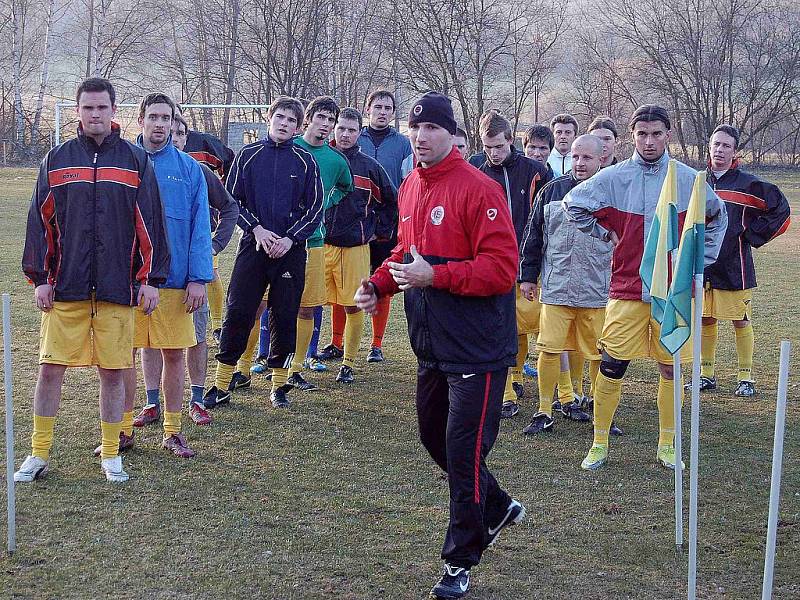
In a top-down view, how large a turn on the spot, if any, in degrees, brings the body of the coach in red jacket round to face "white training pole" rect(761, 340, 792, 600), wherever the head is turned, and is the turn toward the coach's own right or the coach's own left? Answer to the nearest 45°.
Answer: approximately 90° to the coach's own left

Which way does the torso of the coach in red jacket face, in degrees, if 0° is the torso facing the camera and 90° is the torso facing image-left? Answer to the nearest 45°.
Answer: approximately 45°

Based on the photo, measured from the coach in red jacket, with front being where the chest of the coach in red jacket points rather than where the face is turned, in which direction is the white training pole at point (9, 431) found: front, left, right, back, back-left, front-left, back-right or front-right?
front-right

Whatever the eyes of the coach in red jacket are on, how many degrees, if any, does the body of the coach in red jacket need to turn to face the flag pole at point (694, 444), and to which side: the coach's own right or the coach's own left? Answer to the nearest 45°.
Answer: approximately 135° to the coach's own left

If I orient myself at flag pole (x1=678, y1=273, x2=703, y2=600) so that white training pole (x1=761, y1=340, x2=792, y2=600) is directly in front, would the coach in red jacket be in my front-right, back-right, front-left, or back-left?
back-right

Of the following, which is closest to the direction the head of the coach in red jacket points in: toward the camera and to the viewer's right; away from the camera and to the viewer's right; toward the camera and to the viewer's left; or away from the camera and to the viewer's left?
toward the camera and to the viewer's left
